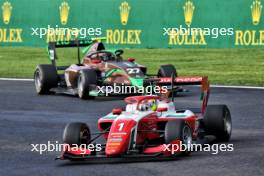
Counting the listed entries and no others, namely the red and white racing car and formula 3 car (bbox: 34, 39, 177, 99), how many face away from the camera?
0

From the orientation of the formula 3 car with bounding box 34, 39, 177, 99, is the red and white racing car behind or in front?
in front

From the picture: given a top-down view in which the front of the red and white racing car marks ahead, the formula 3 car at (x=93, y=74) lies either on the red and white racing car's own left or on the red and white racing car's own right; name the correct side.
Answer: on the red and white racing car's own right

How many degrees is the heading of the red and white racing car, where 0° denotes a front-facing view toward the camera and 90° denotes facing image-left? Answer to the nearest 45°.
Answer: approximately 45°
